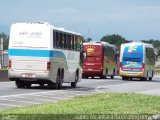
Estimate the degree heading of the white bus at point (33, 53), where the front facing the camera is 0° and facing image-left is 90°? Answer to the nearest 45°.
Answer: approximately 225°
